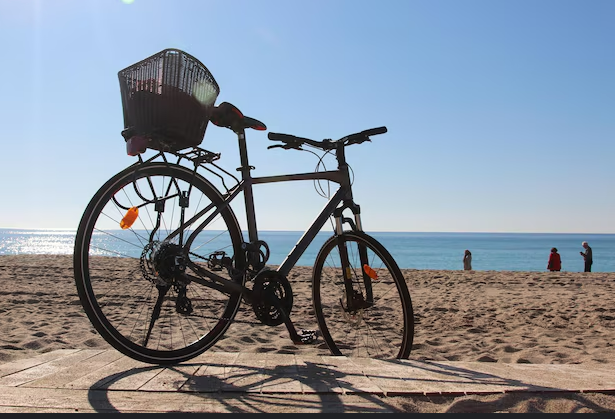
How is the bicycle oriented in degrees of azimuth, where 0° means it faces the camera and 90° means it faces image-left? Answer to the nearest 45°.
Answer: approximately 225°

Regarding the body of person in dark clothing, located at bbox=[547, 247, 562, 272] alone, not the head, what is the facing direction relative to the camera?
away from the camera
